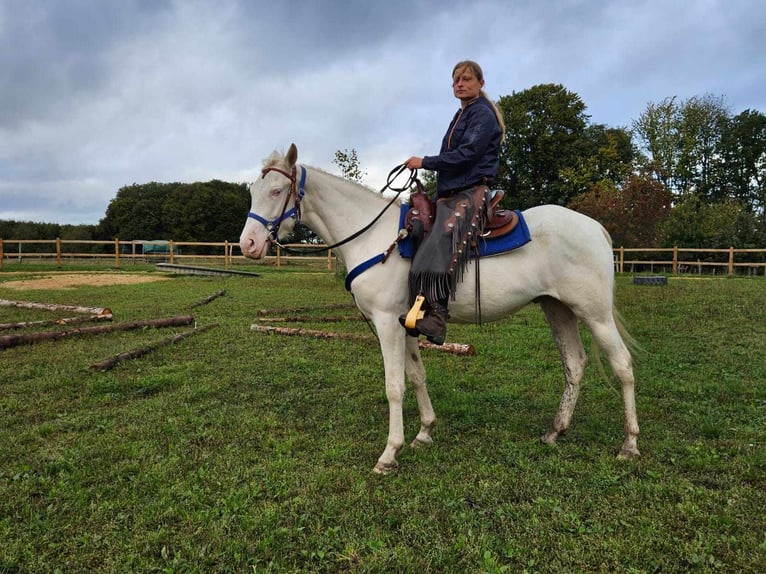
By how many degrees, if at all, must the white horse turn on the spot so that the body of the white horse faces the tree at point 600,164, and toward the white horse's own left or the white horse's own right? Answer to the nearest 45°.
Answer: approximately 90° to the white horse's own right

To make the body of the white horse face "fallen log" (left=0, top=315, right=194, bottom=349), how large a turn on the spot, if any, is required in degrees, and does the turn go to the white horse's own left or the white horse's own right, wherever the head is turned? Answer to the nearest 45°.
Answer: approximately 45° to the white horse's own right

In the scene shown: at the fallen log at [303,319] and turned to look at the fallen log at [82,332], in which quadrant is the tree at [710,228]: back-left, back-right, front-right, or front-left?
back-right

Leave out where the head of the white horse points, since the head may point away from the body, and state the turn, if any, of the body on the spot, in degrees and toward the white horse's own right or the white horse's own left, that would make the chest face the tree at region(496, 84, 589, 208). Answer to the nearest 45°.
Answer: approximately 90° to the white horse's own right

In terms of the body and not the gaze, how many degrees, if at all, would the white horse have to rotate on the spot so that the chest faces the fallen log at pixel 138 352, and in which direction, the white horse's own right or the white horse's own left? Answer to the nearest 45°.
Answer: approximately 45° to the white horse's own right

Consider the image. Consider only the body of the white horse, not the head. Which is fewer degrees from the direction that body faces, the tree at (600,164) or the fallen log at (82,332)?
the fallen log

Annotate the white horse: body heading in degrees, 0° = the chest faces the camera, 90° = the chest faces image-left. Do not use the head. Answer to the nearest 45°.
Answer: approximately 90°

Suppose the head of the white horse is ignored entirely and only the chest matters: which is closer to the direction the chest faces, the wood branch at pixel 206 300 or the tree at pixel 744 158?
the wood branch
